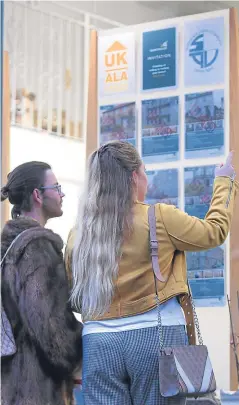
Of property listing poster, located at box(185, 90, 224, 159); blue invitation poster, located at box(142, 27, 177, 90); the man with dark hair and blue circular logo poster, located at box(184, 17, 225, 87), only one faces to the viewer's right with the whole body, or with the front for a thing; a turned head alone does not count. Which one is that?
the man with dark hair

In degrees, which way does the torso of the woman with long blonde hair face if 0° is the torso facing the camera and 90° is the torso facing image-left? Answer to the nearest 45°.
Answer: approximately 225°

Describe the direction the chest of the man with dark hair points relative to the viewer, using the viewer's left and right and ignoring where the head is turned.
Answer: facing to the right of the viewer

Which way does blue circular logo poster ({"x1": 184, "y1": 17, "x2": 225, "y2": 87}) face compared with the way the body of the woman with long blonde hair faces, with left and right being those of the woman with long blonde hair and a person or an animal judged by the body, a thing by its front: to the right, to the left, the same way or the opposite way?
the opposite way

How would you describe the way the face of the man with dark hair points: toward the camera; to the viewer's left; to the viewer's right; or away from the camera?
to the viewer's right

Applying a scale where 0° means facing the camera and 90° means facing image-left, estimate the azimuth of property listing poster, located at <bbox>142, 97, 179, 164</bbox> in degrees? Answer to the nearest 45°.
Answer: approximately 45°

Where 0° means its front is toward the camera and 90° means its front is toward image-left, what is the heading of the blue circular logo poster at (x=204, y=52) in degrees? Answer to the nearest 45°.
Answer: approximately 45°

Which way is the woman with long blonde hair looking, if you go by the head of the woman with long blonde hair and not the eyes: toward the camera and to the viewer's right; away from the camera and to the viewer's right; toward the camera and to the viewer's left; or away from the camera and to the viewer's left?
away from the camera and to the viewer's right

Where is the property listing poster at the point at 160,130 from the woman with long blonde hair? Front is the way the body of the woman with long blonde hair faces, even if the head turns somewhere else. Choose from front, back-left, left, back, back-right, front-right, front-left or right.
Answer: front-left
